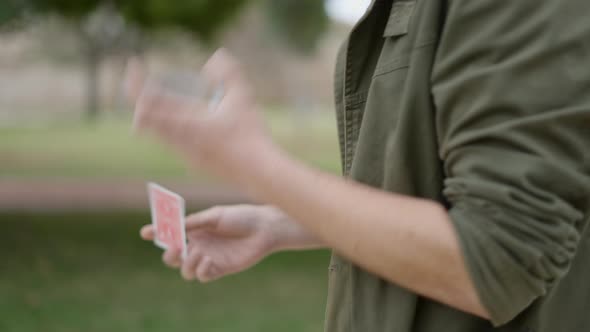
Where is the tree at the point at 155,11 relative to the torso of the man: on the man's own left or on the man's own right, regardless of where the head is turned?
on the man's own right

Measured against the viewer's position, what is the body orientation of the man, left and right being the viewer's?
facing to the left of the viewer
